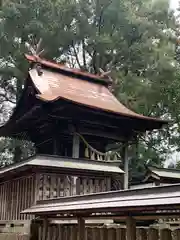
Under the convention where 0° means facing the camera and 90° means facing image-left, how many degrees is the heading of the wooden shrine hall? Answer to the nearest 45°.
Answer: approximately 315°

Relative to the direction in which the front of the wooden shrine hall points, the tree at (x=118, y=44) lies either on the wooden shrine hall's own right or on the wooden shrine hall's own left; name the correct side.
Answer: on the wooden shrine hall's own left
